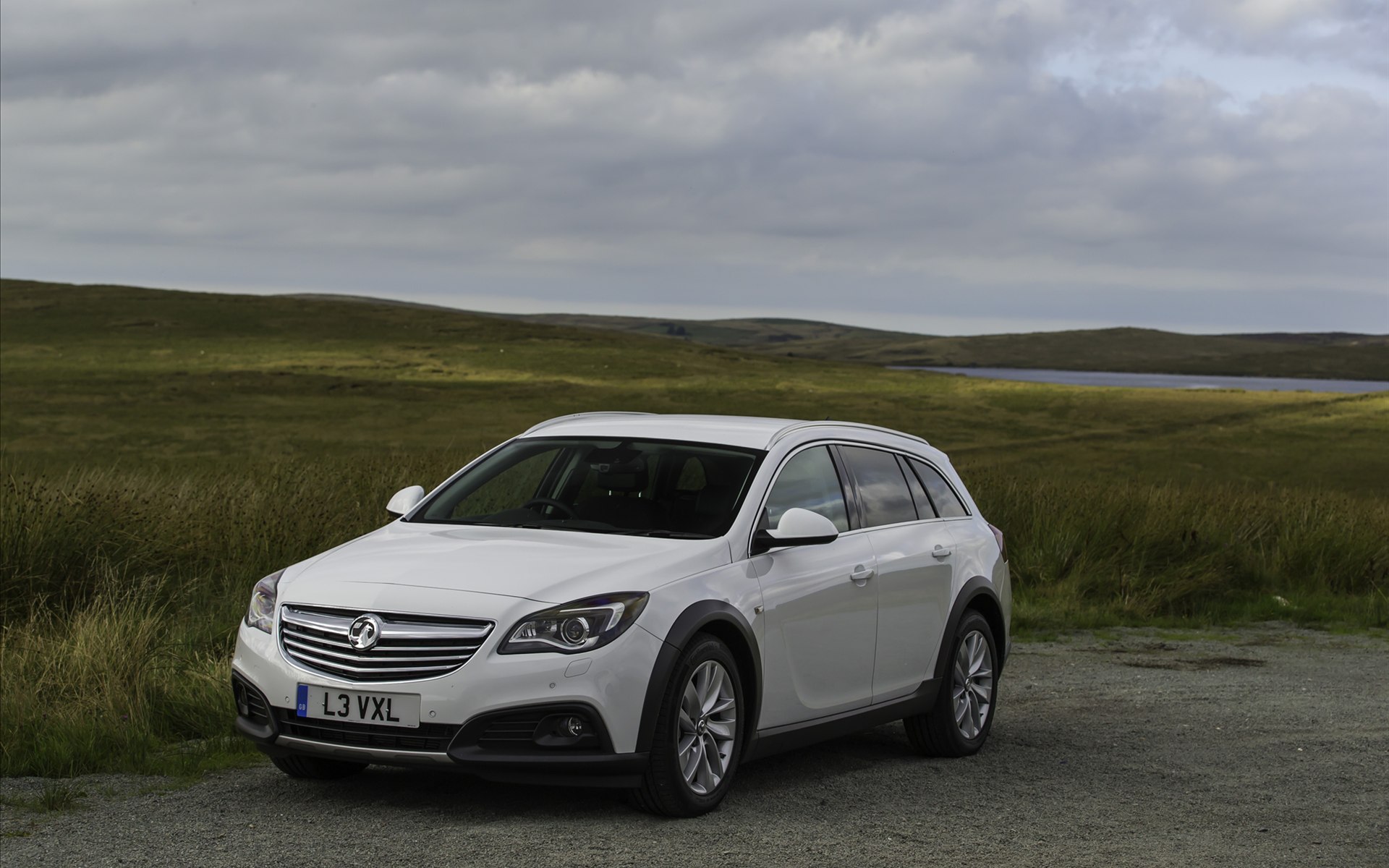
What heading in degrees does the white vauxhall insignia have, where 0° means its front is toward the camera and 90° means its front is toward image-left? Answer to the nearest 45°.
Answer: approximately 45°
